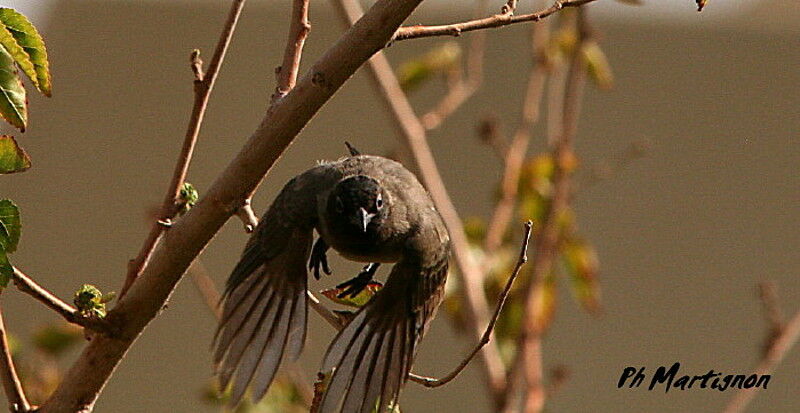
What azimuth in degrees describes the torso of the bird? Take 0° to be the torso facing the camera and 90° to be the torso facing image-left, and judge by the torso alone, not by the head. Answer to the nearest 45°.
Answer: approximately 0°

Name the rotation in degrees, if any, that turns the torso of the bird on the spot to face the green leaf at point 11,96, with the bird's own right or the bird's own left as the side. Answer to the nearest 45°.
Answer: approximately 90° to the bird's own right

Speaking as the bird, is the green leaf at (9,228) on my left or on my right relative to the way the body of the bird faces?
on my right

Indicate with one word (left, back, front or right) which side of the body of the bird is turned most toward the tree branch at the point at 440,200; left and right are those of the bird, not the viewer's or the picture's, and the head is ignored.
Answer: back

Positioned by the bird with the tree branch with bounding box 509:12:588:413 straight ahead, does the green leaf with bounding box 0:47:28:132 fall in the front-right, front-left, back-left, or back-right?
back-left

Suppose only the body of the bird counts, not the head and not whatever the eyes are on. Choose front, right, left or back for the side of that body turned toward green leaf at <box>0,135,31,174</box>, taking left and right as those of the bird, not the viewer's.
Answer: right

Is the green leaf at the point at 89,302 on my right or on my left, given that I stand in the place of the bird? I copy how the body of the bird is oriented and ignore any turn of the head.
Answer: on my right

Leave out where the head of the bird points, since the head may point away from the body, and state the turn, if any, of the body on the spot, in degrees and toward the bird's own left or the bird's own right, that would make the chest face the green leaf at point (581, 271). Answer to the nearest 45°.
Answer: approximately 135° to the bird's own left
